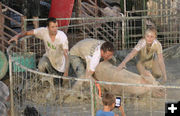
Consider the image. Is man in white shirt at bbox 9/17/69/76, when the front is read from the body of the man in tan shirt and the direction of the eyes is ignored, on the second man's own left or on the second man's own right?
on the second man's own right

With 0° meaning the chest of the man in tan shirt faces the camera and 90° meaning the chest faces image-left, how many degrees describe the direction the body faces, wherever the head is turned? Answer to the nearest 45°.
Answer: approximately 0°

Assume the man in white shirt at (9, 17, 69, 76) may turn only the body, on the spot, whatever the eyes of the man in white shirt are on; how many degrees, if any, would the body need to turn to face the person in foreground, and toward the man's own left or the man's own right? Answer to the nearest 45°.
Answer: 0° — they already face them

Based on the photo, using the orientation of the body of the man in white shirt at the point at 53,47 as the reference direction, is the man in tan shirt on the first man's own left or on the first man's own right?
on the first man's own left

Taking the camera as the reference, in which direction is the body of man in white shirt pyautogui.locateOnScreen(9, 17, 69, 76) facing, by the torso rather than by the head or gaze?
toward the camera

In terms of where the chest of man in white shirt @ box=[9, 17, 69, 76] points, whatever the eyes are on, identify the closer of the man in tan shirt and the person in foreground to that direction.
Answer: the person in foreground

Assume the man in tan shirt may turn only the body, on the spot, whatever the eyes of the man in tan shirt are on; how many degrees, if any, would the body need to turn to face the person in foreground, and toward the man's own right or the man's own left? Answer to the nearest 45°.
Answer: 0° — they already face them
